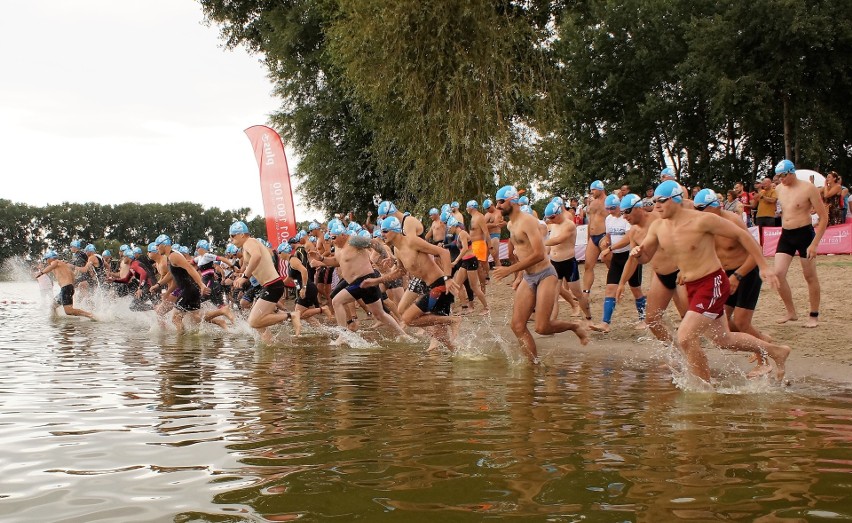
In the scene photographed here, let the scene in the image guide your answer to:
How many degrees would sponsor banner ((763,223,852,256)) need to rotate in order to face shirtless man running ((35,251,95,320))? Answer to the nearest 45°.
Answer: approximately 90° to its right

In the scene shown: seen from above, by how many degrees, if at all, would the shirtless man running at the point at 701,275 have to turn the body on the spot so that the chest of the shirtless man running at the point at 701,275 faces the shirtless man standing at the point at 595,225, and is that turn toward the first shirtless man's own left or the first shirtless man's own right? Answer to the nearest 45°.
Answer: approximately 135° to the first shirtless man's own right

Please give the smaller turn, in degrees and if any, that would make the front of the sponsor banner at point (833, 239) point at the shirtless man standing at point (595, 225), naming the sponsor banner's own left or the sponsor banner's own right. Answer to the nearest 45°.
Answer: approximately 45° to the sponsor banner's own right

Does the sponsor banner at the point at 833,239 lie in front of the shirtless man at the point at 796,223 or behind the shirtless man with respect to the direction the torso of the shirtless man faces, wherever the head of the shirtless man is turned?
behind
